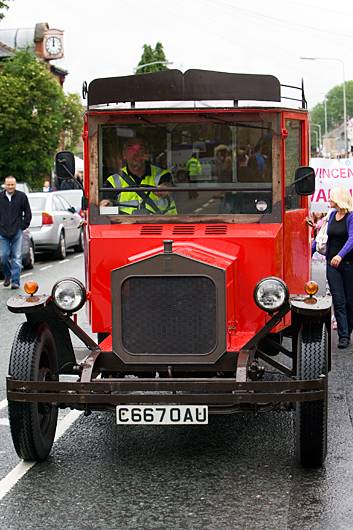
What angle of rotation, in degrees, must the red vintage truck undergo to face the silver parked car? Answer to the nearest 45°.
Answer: approximately 180°

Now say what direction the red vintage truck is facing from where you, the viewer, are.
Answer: facing the viewer

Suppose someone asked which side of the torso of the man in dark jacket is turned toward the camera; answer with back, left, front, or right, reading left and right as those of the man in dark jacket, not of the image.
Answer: front

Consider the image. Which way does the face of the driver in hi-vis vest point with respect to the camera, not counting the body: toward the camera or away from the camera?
toward the camera

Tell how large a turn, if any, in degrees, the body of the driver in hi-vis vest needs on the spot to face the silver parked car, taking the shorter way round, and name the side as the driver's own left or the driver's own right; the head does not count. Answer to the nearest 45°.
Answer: approximately 180°

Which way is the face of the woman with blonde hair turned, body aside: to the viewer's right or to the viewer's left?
to the viewer's left
